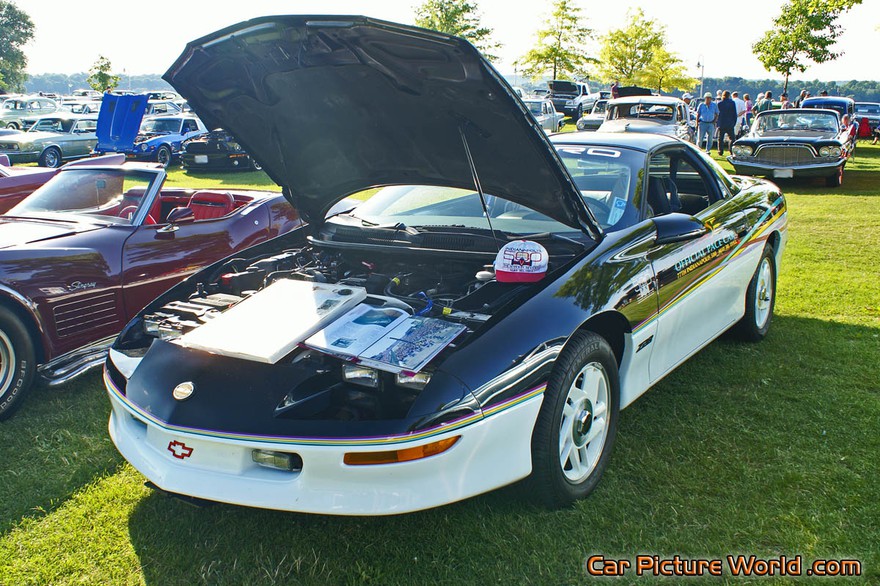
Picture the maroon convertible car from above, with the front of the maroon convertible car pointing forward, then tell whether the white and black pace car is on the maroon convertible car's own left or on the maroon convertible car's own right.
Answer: on the maroon convertible car's own left

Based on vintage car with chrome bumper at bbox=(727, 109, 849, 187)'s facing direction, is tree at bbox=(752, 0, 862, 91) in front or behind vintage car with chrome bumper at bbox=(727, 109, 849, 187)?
behind

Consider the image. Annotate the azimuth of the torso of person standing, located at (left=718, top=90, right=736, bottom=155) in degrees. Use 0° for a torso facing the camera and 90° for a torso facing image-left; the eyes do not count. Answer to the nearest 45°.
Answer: approximately 180°

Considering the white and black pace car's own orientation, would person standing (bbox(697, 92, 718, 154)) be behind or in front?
behind

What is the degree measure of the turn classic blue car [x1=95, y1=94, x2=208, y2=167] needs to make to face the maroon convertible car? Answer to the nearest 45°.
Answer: approximately 45° to its left

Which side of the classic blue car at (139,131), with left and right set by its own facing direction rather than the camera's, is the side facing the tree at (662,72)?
back

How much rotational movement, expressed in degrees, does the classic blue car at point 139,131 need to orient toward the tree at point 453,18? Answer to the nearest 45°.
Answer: approximately 180°

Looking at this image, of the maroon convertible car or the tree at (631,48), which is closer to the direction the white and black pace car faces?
the maroon convertible car

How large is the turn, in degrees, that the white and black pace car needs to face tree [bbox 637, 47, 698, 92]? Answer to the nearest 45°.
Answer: approximately 135° to its right

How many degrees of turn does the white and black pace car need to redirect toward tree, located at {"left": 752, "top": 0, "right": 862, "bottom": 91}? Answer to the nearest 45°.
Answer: approximately 180°

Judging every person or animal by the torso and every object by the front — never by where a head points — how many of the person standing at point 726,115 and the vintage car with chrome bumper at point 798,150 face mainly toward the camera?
1

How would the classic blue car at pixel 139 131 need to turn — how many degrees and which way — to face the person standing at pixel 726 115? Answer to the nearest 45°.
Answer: approximately 135° to its left
